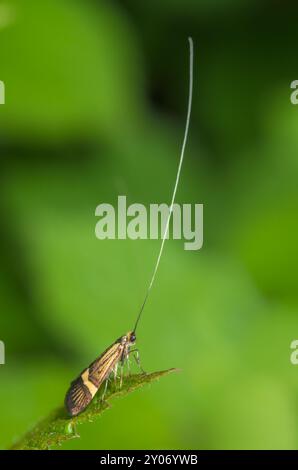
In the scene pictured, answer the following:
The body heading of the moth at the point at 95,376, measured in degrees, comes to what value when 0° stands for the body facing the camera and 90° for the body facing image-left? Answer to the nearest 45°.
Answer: approximately 270°
